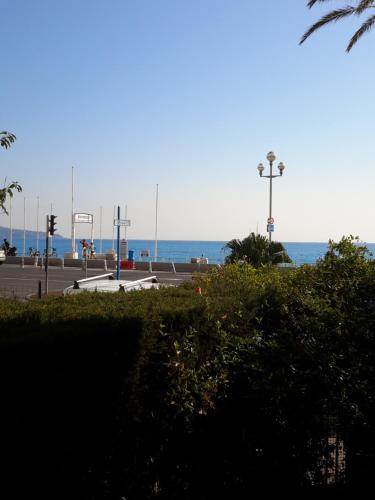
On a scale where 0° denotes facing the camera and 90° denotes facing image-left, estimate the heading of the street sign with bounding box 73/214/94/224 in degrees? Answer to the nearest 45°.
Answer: approximately 0°

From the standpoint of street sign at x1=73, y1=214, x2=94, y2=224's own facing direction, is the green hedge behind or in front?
in front

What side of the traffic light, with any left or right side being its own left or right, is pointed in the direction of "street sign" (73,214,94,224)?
left

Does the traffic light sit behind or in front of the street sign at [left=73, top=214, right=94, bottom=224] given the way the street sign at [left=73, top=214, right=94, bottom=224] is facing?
in front
